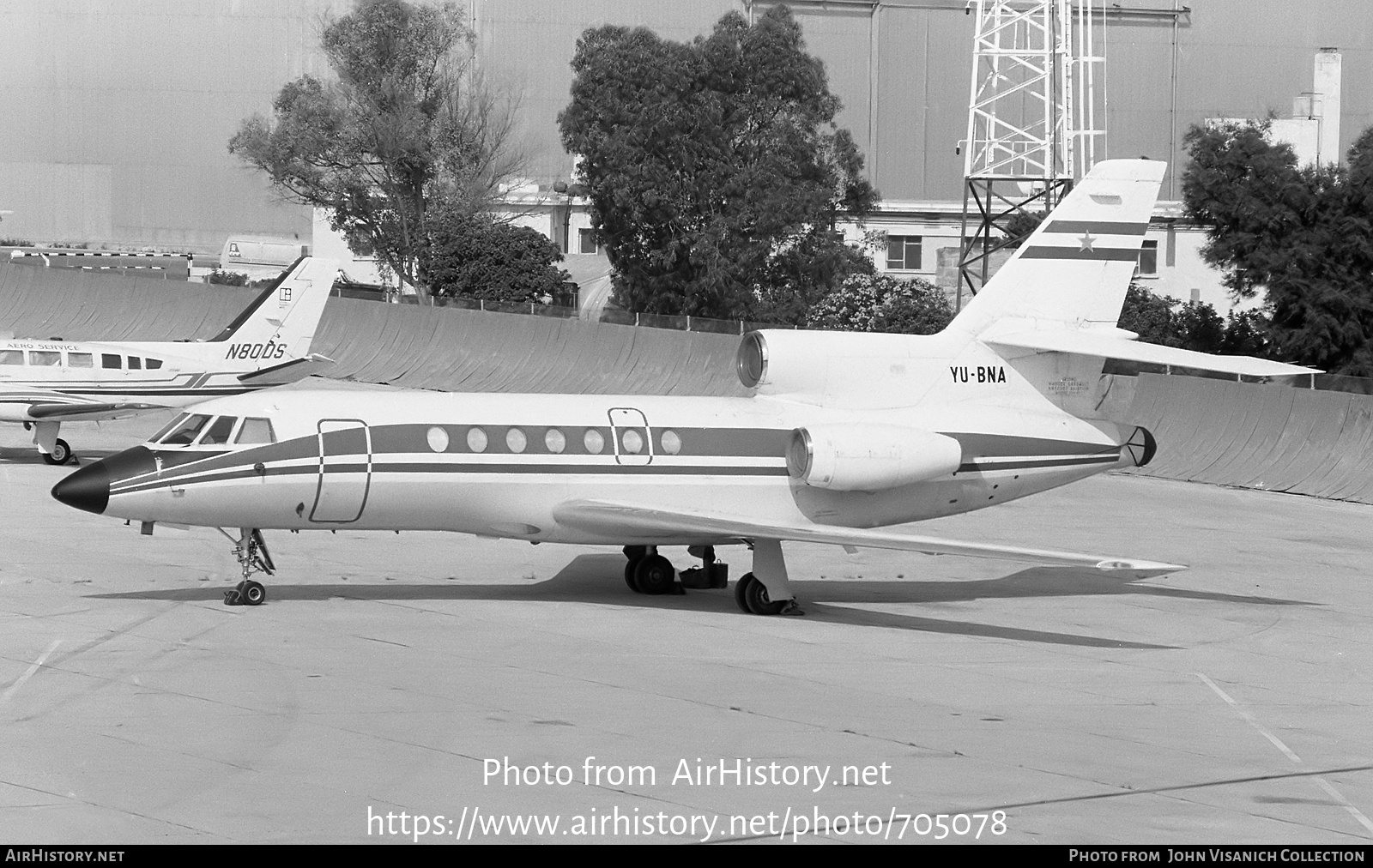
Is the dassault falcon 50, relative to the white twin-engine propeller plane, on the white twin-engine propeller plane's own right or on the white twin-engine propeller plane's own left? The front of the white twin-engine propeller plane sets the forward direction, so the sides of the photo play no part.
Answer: on the white twin-engine propeller plane's own left

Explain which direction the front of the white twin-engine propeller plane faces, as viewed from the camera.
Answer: facing to the left of the viewer

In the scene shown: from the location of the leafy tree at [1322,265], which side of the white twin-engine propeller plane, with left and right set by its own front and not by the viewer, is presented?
back
